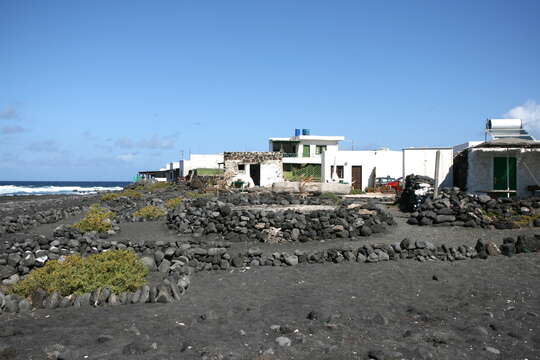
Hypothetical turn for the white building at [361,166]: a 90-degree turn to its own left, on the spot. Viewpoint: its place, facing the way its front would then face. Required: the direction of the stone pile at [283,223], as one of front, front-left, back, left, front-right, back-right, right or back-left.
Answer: right

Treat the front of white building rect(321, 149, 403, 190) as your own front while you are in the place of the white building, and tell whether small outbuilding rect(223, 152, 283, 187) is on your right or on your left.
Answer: on your right

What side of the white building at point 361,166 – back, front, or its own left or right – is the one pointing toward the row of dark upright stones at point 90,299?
front

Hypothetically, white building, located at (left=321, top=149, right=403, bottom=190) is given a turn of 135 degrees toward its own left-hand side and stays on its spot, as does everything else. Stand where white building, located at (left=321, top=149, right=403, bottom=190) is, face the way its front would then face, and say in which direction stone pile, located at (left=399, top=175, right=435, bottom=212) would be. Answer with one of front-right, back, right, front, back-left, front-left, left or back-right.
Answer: back-right

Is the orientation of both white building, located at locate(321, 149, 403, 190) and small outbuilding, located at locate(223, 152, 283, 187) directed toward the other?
no

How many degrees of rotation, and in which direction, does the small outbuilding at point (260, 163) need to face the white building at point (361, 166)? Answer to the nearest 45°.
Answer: approximately 45° to its left

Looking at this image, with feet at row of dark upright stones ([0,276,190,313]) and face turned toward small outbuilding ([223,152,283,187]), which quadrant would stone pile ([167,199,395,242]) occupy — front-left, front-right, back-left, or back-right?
front-right

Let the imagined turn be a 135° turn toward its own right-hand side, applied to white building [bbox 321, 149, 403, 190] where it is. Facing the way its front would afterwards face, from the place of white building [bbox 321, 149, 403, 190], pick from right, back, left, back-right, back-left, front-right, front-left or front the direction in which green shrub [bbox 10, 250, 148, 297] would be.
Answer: back-left

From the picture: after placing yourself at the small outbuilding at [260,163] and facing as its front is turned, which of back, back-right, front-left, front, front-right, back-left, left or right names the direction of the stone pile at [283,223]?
front

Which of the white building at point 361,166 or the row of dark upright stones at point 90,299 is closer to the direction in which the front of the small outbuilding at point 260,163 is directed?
the row of dark upright stones

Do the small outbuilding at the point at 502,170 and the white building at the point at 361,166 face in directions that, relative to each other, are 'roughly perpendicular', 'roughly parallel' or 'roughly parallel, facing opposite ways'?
roughly parallel

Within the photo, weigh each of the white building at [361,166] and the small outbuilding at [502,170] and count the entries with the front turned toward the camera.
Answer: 2

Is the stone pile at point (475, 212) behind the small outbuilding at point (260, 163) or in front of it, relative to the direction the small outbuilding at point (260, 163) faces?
in front

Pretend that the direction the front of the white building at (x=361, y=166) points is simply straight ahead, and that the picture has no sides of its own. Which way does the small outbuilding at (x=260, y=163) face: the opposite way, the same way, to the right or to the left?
the same way

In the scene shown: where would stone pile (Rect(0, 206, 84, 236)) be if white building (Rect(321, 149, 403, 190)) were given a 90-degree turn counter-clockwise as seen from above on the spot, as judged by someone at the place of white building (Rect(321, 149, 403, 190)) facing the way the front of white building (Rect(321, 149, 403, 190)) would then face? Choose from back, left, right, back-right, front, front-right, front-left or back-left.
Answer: back-right

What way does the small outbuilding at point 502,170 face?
toward the camera

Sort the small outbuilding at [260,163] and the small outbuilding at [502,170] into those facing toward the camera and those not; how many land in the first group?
2

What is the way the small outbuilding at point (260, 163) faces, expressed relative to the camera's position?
facing the viewer
